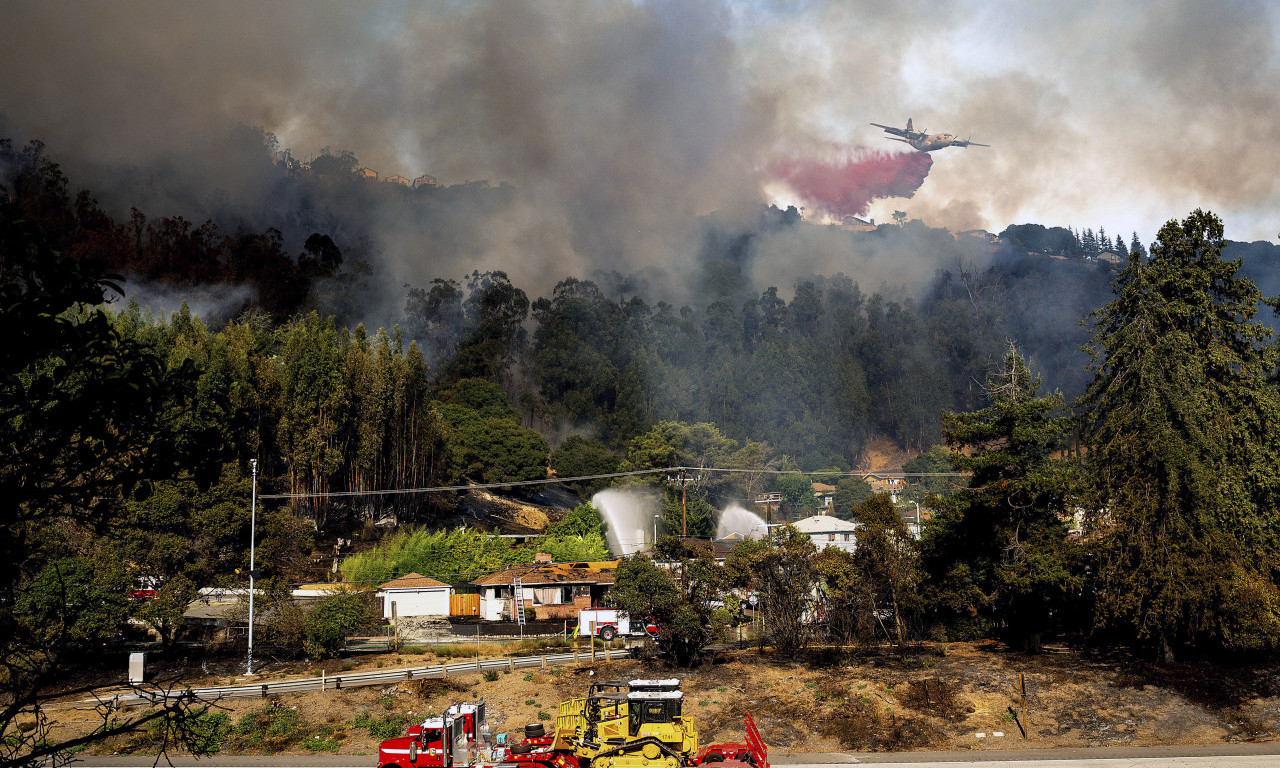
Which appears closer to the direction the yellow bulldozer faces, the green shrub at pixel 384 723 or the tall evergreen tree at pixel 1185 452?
the green shrub

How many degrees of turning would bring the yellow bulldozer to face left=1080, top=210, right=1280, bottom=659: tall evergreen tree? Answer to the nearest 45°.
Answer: approximately 135° to its right

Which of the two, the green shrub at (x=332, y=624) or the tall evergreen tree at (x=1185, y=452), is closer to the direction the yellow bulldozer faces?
the green shrub

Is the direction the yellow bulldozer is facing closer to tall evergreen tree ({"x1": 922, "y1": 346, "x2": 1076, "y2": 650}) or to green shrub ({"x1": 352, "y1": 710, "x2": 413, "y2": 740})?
the green shrub

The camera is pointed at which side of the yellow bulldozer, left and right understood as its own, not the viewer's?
left

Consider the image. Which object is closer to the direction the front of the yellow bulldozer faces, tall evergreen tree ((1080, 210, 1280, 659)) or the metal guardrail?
the metal guardrail

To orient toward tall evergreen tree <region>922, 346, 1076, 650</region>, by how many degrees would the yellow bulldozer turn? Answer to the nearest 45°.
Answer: approximately 135° to its right

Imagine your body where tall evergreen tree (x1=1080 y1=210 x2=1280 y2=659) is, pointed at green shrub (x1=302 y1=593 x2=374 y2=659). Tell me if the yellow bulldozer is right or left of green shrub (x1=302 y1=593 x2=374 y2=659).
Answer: left

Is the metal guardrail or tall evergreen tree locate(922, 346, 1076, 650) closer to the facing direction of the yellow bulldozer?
the metal guardrail

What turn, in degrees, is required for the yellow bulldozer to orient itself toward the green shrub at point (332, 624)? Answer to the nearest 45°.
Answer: approximately 45° to its right

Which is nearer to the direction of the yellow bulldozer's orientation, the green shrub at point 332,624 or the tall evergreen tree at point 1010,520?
the green shrub
